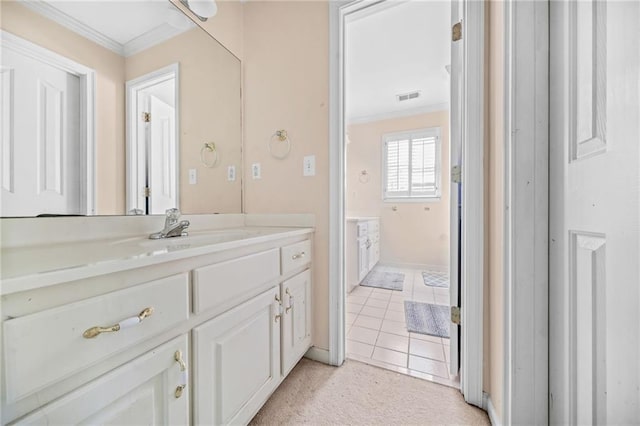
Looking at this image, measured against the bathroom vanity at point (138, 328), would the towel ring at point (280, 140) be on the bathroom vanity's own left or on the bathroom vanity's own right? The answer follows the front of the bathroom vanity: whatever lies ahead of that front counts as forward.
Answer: on the bathroom vanity's own left

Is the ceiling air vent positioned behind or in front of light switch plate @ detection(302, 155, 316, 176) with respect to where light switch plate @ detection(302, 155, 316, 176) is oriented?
behind

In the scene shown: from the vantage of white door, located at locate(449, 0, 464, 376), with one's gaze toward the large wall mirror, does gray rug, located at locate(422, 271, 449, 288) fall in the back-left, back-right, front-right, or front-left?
back-right

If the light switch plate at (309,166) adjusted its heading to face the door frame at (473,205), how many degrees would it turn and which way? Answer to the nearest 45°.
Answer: approximately 45° to its left

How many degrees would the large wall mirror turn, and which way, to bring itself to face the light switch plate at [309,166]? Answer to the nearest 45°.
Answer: approximately 45° to its left

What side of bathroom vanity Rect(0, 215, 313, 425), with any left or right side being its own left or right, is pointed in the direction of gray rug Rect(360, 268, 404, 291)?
left

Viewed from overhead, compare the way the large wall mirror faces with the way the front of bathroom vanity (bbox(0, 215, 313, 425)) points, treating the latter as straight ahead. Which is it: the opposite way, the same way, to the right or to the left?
the same way

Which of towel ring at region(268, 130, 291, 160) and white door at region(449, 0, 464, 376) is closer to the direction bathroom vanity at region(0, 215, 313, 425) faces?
the white door

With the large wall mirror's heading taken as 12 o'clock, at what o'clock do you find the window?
The window is roughly at 10 o'clock from the large wall mirror.

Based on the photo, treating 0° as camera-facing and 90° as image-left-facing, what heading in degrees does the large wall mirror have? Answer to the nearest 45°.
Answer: approximately 315°

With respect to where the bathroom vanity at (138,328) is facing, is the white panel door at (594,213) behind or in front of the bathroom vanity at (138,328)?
in front

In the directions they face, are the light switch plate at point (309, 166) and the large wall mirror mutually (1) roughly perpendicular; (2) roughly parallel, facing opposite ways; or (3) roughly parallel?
roughly perpendicular

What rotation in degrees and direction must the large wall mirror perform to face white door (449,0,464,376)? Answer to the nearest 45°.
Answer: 0° — it already faces it

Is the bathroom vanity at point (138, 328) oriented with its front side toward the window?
no

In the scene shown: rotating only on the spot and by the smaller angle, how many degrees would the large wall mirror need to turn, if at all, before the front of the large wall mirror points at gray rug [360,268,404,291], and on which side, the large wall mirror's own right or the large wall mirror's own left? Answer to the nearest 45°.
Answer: approximately 45° to the large wall mirror's own left

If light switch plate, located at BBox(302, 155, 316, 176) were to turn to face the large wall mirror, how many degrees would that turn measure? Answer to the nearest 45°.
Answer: approximately 45° to its right

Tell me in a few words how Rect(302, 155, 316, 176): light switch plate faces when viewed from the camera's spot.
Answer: facing the viewer

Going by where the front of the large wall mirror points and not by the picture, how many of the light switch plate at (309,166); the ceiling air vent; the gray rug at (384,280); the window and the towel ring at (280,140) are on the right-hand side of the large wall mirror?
0

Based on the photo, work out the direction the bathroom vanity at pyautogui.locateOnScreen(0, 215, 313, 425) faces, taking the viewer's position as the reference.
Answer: facing the viewer and to the right of the viewer
